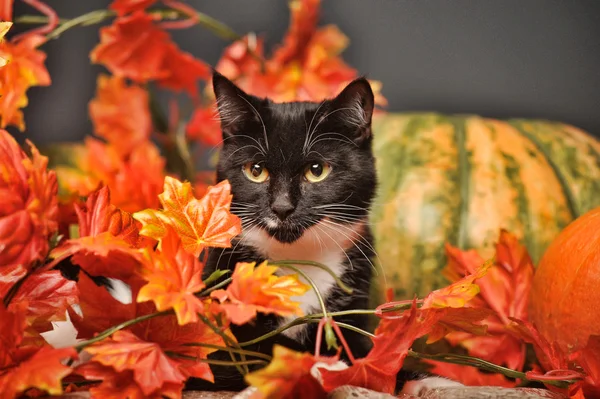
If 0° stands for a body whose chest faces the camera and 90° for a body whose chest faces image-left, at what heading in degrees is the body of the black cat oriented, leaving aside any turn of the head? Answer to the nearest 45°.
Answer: approximately 0°
